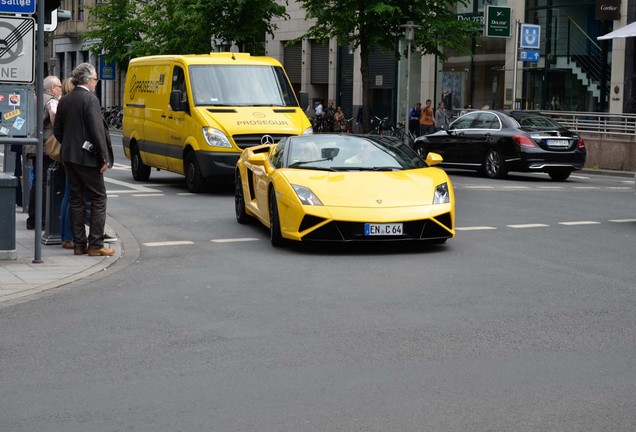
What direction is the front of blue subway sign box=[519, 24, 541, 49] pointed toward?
toward the camera

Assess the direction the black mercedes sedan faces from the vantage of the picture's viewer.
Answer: facing away from the viewer and to the left of the viewer

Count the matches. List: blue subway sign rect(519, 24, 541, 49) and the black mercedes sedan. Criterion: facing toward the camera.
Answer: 1

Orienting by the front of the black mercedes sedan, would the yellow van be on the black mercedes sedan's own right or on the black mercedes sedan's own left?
on the black mercedes sedan's own left

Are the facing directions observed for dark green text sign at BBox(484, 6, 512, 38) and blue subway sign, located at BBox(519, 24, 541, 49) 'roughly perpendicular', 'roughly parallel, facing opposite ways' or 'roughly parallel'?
roughly parallel

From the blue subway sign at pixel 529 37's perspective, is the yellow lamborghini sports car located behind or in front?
in front

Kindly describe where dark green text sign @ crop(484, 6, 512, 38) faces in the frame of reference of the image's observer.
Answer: facing the viewer

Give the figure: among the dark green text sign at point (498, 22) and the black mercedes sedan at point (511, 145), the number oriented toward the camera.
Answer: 1

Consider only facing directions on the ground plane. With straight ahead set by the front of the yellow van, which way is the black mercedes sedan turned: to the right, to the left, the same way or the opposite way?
the opposite way

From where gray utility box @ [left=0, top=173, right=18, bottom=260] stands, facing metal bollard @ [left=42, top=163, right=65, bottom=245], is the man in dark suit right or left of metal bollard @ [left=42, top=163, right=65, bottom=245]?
right

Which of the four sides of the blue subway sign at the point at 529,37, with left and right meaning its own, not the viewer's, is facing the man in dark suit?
front

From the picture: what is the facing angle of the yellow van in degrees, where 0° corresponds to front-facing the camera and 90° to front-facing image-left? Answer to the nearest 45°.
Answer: approximately 315°

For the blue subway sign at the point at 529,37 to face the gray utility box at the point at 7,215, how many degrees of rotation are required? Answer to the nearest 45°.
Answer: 0° — it already faces it

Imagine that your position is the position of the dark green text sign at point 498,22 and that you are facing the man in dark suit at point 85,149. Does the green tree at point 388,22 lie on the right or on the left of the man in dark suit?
right

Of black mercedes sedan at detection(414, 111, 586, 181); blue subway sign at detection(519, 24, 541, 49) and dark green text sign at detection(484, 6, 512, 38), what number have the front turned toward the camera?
2
